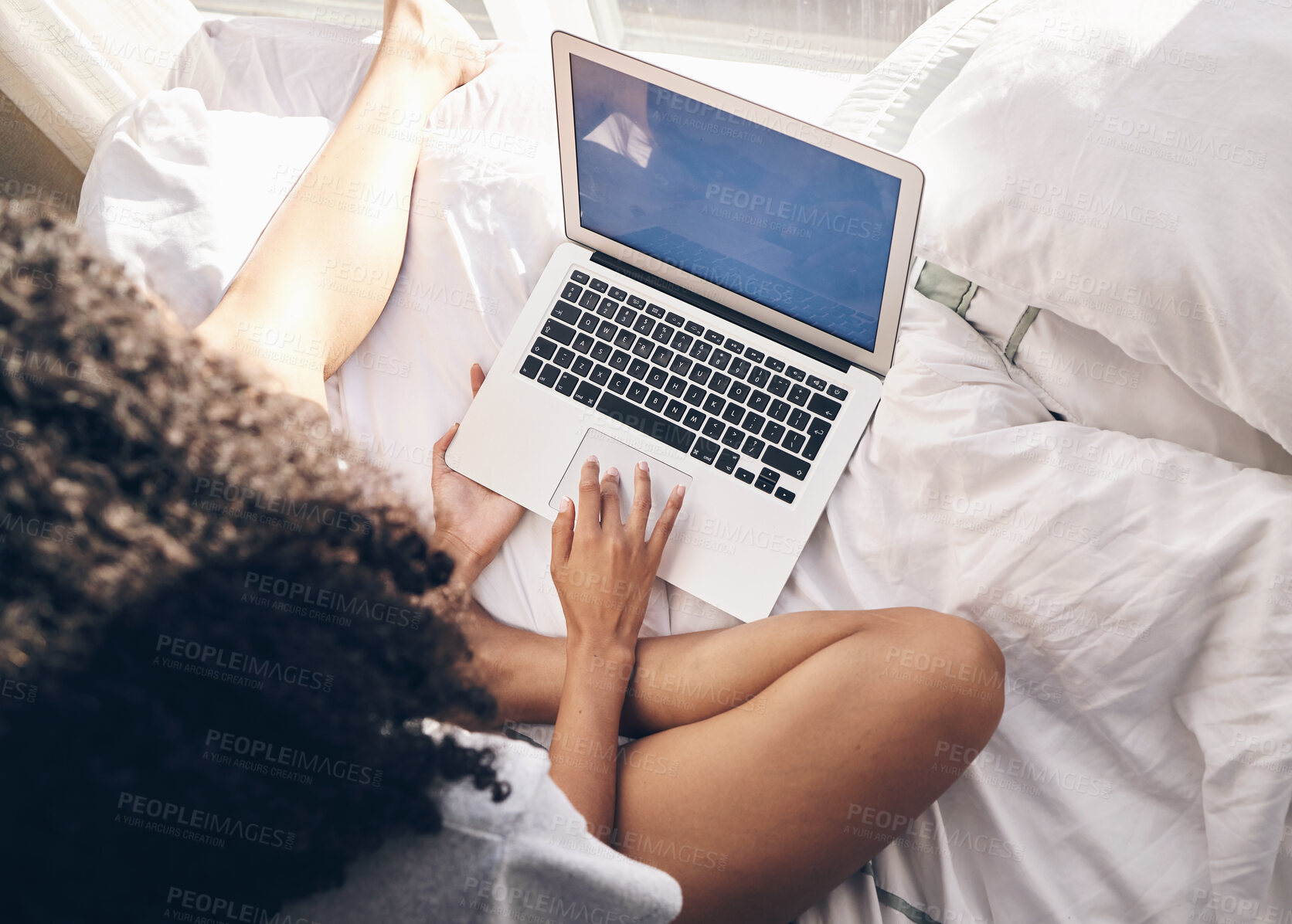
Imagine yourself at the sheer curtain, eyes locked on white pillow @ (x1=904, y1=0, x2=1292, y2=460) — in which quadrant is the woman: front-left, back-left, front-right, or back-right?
front-right

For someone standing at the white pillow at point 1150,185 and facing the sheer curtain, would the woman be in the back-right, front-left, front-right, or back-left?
front-left

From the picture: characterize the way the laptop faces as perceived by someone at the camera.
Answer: facing the viewer and to the left of the viewer

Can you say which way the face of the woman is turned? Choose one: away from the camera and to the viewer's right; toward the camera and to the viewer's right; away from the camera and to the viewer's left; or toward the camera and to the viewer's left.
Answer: away from the camera and to the viewer's right

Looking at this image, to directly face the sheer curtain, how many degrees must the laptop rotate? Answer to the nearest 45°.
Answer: approximately 90° to its right
